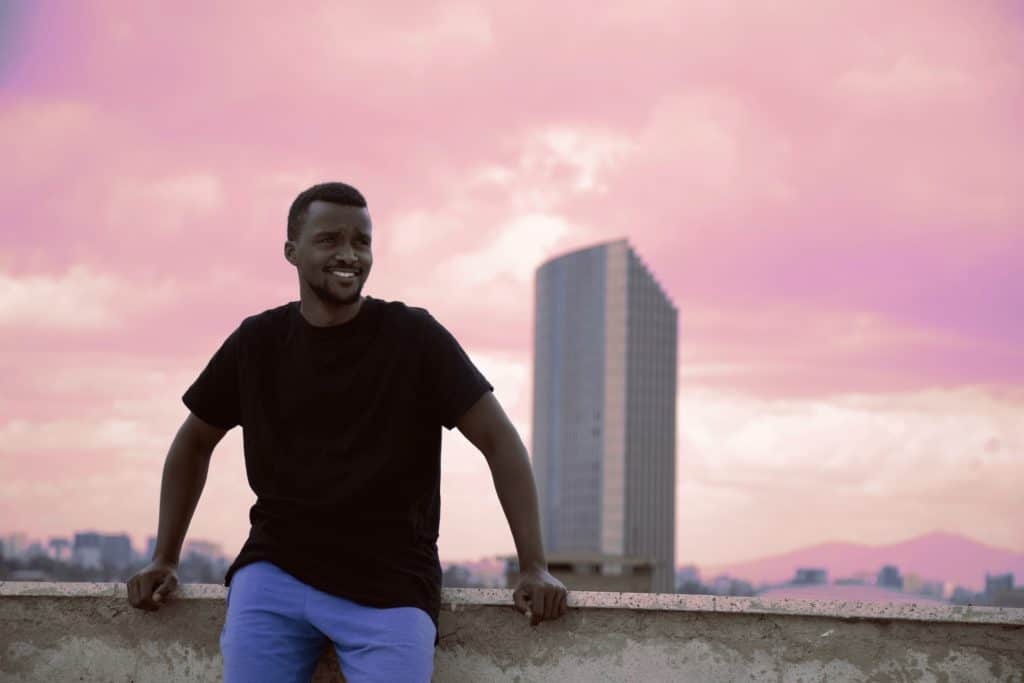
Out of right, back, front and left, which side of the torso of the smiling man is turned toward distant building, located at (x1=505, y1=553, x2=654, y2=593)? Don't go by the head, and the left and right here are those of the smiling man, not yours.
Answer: back

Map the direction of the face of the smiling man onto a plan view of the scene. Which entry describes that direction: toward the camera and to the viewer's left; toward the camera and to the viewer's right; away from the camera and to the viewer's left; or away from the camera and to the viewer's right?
toward the camera and to the viewer's right

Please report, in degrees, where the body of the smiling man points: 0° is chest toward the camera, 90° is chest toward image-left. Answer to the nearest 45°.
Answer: approximately 0°
